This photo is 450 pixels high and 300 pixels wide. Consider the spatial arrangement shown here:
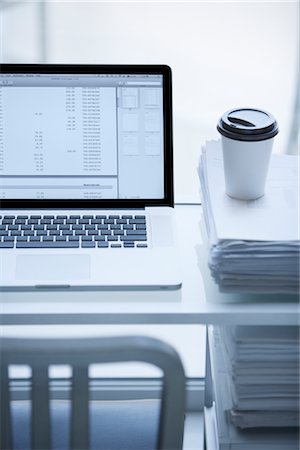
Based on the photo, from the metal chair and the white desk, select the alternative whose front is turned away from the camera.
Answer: the metal chair

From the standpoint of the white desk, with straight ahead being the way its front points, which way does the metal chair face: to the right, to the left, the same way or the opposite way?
the opposite way

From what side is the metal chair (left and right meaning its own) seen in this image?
back

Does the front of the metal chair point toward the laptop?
yes

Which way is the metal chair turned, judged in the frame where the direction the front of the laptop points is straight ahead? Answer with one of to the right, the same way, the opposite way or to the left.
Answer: the opposite way
